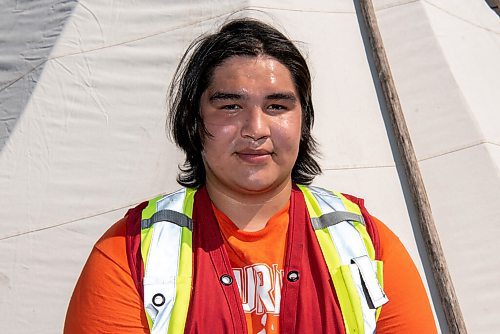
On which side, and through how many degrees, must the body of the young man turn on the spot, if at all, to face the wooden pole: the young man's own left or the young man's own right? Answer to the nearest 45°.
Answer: approximately 135° to the young man's own left

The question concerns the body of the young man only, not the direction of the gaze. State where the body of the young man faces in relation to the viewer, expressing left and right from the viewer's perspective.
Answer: facing the viewer

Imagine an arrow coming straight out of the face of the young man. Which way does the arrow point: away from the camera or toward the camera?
toward the camera
